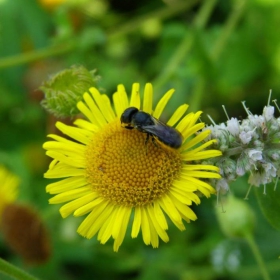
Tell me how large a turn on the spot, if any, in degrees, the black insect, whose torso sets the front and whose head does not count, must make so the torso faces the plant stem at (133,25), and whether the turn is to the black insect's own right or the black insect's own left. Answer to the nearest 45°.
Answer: approximately 90° to the black insect's own right

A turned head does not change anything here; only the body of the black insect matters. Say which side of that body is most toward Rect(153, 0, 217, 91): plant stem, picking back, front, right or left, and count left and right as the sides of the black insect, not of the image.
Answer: right

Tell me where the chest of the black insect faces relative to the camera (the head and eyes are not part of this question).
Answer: to the viewer's left

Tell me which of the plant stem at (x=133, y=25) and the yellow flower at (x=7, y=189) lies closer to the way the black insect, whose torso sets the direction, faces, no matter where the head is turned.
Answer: the yellow flower

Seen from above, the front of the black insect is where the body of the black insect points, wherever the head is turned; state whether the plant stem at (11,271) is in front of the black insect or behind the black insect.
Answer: in front
